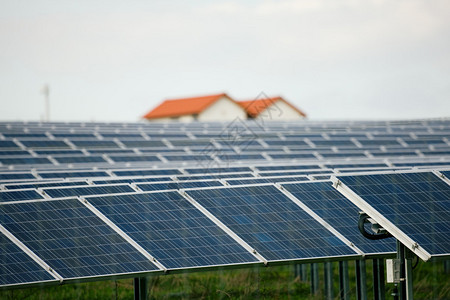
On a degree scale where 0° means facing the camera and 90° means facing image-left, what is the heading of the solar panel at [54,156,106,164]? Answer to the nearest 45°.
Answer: approximately 315°

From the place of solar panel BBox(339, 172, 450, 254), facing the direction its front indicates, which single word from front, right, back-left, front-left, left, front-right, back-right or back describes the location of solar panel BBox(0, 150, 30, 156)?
back

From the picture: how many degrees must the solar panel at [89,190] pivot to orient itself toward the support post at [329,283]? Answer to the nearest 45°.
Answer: approximately 45° to its left

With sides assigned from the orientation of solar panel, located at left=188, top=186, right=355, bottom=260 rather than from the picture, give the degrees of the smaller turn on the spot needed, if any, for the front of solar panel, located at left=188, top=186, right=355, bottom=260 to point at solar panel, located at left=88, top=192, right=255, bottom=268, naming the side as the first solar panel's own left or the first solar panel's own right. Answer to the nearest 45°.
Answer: approximately 135° to the first solar panel's own right

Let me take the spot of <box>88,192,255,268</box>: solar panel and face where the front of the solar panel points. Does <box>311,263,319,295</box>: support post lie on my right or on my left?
on my left

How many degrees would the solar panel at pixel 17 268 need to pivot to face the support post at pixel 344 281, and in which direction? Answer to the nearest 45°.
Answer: approximately 45° to its left

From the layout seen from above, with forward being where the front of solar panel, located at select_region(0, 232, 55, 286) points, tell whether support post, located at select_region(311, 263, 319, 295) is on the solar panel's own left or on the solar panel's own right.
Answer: on the solar panel's own left

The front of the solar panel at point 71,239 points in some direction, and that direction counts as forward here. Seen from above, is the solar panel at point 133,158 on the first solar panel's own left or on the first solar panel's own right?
on the first solar panel's own left
